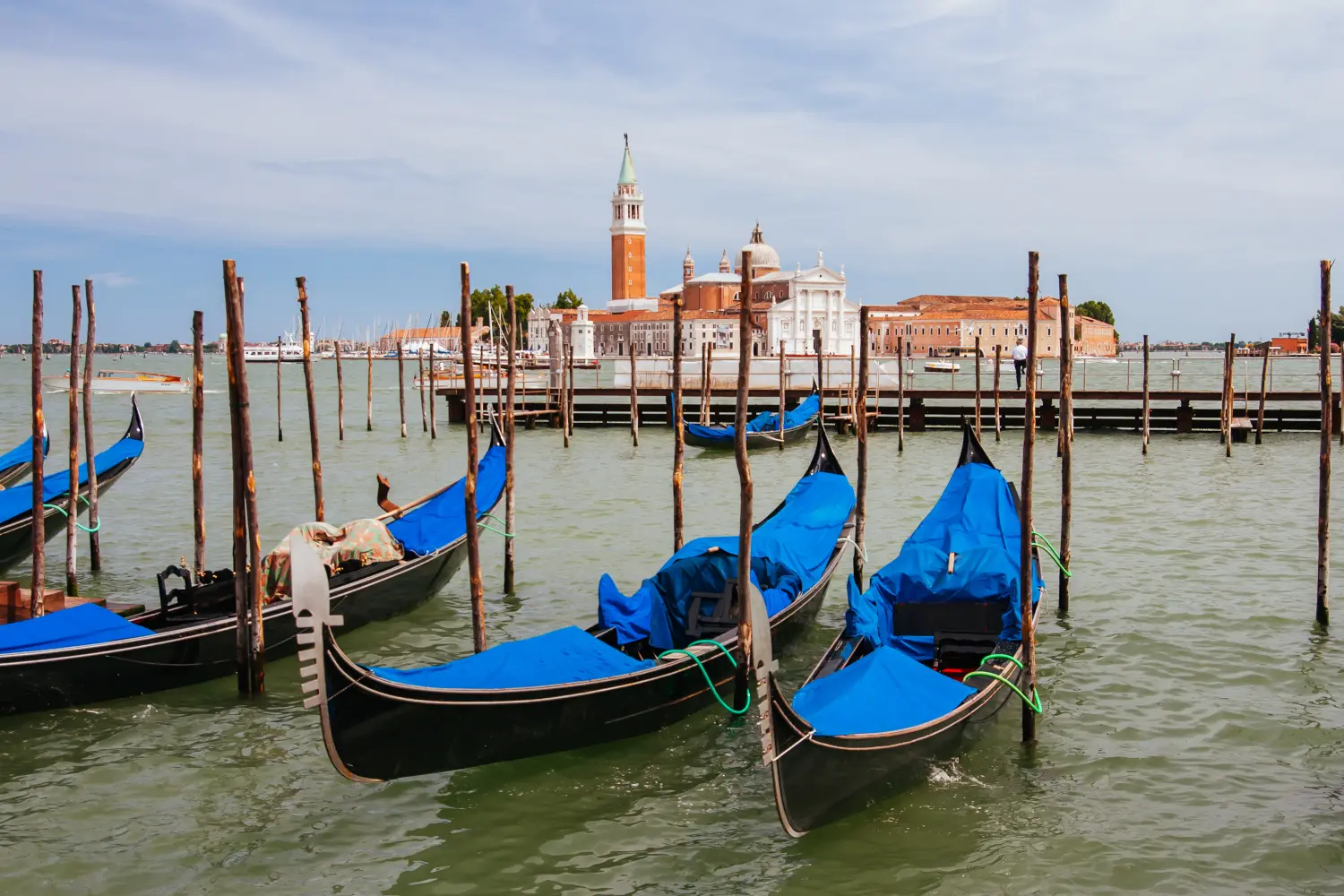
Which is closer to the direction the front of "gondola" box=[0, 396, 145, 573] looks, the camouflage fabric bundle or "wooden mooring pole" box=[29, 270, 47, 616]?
the wooden mooring pole

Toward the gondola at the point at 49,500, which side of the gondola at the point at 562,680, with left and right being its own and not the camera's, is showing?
right

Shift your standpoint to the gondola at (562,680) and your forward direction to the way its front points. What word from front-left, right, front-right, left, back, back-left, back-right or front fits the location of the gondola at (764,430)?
back-right

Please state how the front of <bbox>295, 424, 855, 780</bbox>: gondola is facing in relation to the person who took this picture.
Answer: facing the viewer and to the left of the viewer

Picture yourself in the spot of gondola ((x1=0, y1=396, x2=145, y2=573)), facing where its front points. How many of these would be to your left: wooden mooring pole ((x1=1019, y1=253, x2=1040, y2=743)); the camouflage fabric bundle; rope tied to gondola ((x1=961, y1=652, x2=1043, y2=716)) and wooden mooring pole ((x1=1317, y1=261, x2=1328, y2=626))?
4

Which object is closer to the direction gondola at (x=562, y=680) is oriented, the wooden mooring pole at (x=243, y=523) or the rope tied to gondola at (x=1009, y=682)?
the wooden mooring pole

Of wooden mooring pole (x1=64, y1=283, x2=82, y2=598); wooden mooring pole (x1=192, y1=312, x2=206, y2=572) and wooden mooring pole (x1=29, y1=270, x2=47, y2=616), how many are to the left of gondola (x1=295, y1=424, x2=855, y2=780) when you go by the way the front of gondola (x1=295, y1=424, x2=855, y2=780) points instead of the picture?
0

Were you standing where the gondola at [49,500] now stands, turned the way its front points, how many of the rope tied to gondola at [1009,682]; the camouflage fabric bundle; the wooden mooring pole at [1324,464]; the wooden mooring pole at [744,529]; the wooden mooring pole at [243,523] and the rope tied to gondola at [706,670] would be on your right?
0

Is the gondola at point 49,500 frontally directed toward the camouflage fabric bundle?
no

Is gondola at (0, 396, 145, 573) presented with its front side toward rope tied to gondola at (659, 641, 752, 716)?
no

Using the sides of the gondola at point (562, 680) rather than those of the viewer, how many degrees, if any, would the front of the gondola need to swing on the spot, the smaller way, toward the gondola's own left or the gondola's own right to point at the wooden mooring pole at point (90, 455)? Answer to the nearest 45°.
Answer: approximately 90° to the gondola's own right

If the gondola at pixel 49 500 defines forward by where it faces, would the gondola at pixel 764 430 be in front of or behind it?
behind

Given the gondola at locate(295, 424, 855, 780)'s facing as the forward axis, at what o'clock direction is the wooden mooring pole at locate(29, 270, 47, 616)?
The wooden mooring pole is roughly at 3 o'clock from the gondola.

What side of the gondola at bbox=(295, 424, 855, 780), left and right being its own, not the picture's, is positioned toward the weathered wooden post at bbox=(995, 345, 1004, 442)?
back

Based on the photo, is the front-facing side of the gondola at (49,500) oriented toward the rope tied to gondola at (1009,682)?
no

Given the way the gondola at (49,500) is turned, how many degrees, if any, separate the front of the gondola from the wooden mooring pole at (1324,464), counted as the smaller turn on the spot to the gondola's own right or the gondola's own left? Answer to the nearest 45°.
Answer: approximately 90° to the gondola's own left

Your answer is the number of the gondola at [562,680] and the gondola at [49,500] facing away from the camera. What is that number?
0

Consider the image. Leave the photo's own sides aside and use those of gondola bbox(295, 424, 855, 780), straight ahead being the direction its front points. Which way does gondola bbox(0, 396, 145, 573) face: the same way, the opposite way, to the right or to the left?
the same way
